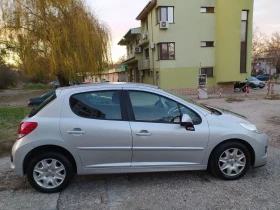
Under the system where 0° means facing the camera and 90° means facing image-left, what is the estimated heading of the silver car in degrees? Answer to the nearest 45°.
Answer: approximately 270°

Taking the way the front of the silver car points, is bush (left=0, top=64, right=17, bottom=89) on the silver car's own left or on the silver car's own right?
on the silver car's own left

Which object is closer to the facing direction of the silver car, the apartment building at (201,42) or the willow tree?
the apartment building

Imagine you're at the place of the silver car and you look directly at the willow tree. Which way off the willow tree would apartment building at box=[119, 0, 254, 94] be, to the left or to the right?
right

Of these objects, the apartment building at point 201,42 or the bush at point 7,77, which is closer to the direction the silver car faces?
the apartment building

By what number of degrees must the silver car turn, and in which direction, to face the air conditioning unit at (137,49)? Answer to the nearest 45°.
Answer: approximately 90° to its left

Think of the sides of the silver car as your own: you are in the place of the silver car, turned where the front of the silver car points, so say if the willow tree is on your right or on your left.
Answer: on your left

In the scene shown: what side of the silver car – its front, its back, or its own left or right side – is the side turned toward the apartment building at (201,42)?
left
